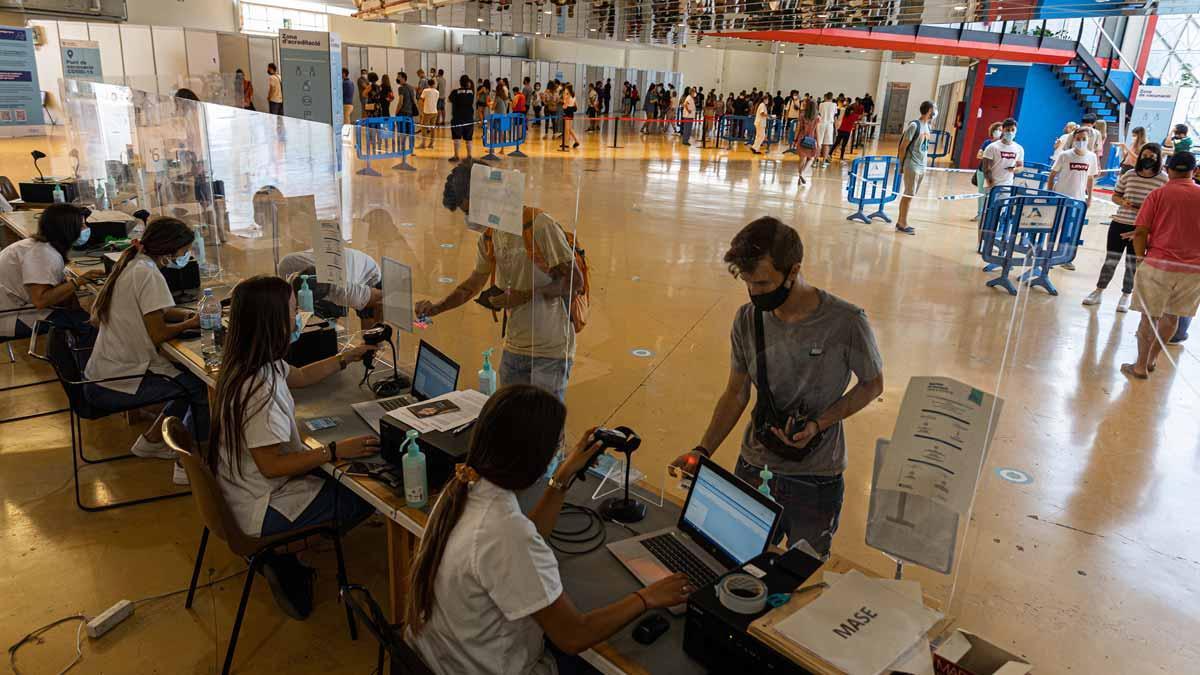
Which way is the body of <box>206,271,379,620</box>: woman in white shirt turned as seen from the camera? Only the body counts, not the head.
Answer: to the viewer's right

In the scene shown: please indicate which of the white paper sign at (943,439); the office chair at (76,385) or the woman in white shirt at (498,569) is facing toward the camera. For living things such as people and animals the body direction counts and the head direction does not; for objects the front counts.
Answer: the white paper sign

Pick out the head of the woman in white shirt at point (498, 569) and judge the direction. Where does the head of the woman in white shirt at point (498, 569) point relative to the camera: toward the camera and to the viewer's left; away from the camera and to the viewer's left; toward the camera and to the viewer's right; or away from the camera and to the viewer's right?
away from the camera and to the viewer's right

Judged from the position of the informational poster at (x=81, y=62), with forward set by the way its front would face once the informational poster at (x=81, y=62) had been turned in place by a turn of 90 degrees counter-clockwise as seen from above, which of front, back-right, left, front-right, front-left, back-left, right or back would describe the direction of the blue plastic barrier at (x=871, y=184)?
front-right

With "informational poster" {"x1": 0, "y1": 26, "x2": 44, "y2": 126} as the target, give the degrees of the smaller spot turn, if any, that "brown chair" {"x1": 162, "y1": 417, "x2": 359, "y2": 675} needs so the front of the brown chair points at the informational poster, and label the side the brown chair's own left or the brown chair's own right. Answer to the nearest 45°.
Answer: approximately 45° to the brown chair's own left

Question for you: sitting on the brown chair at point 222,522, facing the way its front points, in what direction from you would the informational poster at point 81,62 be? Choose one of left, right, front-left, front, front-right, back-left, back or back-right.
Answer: front-left

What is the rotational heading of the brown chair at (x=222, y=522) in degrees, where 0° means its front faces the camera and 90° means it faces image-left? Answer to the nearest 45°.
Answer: approximately 225°

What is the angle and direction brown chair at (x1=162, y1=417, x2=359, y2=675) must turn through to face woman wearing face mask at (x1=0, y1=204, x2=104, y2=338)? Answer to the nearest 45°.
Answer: approximately 45° to its left

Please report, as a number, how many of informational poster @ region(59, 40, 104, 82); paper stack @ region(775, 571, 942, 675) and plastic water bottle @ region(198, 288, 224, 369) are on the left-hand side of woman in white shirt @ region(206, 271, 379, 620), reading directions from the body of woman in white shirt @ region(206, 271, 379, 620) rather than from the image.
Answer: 2

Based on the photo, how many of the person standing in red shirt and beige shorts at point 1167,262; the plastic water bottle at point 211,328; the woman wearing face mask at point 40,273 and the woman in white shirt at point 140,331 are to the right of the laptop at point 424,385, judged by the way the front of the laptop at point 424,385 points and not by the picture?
3

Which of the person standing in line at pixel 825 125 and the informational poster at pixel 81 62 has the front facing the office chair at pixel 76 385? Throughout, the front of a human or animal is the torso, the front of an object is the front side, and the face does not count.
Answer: the informational poster

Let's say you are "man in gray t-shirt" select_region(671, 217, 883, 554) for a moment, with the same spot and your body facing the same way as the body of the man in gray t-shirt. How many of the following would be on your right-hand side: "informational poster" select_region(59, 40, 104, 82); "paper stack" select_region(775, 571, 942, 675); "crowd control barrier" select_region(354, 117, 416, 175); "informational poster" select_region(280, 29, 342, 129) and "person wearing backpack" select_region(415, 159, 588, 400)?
4

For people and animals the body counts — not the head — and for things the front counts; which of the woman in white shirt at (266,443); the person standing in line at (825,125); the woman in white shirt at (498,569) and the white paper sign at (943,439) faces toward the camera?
the white paper sign
